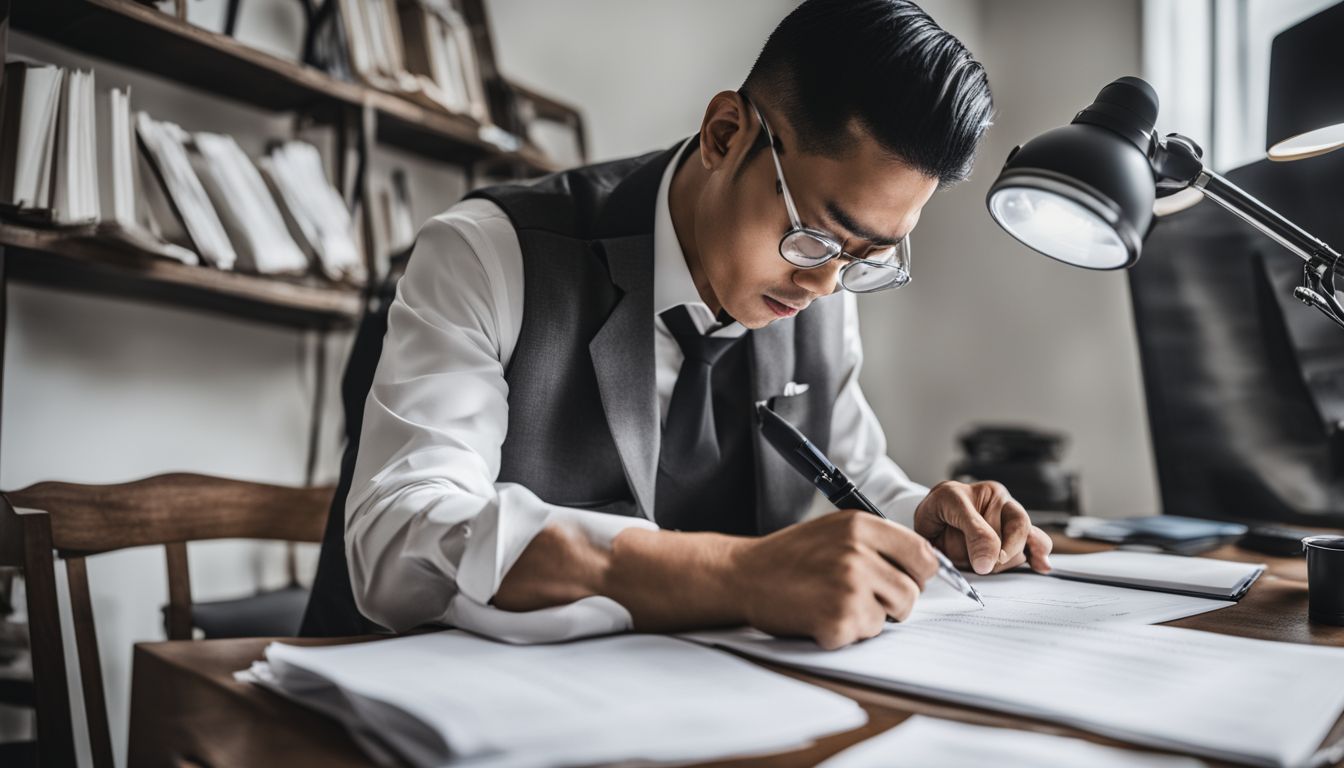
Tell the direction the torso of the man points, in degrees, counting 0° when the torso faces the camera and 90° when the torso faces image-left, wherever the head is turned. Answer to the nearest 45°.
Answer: approximately 315°

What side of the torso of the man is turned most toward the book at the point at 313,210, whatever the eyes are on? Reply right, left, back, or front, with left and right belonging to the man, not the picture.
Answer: back

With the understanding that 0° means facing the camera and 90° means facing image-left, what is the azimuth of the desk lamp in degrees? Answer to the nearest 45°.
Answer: approximately 45°

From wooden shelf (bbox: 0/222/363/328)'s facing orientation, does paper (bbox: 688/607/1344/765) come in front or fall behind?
in front

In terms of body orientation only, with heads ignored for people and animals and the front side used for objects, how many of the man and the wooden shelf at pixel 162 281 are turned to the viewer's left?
0

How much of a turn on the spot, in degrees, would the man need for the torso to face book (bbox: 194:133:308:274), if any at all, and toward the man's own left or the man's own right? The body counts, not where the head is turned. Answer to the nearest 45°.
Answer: approximately 180°

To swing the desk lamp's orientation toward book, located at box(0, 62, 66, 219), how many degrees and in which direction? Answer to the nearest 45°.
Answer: approximately 45° to its right

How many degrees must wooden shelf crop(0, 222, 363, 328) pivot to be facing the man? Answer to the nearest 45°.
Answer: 0° — it already faces them

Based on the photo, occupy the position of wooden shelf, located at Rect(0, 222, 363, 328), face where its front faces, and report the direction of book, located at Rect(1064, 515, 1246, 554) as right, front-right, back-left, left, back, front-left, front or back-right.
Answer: front
